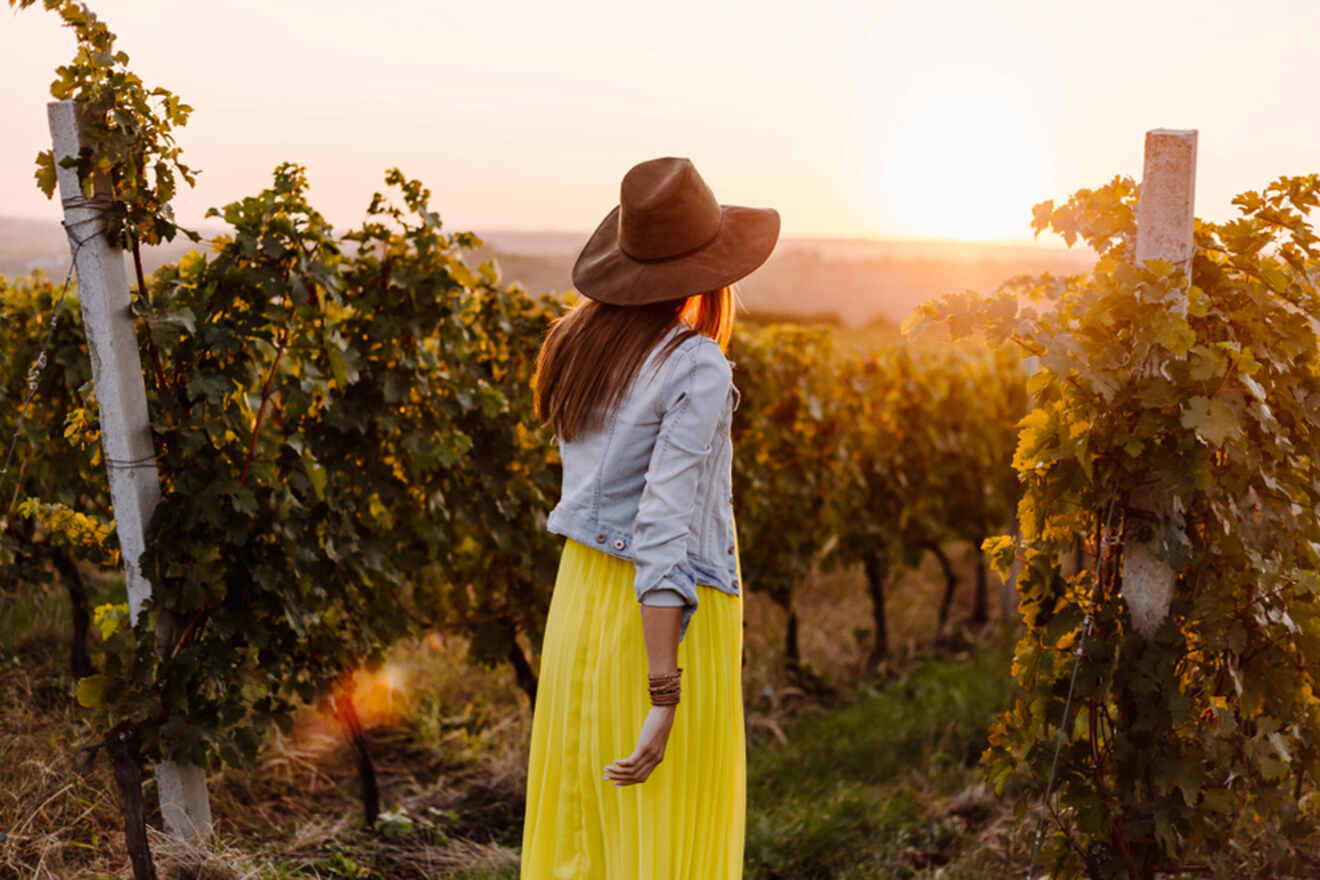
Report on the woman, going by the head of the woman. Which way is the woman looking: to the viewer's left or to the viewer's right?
to the viewer's right

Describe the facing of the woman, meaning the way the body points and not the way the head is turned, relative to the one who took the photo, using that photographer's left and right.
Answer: facing away from the viewer and to the right of the viewer

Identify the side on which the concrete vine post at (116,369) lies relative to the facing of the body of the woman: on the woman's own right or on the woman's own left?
on the woman's own left
